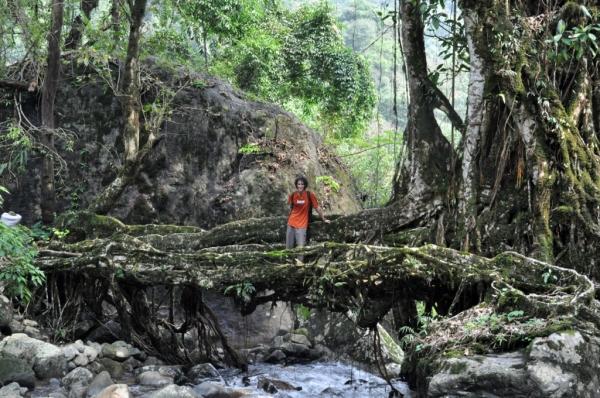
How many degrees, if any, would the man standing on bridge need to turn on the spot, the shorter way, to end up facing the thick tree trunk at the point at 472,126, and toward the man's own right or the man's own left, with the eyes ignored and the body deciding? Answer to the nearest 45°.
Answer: approximately 45° to the man's own left

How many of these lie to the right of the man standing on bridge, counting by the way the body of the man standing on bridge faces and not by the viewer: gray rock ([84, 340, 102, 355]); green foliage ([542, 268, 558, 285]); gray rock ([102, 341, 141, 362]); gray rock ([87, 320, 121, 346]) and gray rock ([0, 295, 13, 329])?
4

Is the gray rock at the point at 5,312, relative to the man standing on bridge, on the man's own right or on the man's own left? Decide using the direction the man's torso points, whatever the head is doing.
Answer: on the man's own right

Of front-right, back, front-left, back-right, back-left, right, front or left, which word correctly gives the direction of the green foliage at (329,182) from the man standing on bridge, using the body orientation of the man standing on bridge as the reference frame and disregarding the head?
back

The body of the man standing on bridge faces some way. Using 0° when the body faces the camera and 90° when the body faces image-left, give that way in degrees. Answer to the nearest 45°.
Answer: approximately 0°

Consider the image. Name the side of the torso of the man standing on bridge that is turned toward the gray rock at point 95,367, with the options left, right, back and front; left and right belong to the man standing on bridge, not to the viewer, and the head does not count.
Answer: right

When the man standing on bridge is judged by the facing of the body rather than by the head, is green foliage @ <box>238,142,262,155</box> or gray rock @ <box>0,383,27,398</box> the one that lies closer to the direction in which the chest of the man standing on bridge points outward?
the gray rock

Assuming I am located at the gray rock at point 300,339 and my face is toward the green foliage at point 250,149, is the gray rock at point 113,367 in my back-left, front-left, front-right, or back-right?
back-left

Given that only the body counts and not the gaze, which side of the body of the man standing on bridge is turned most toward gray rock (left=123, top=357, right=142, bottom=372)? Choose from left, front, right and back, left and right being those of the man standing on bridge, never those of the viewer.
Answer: right

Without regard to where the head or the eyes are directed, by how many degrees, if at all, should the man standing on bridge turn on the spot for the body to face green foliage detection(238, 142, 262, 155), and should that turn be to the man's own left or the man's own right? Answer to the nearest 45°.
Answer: approximately 180°

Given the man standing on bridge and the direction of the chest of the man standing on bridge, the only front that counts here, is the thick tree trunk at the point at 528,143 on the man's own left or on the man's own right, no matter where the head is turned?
on the man's own left

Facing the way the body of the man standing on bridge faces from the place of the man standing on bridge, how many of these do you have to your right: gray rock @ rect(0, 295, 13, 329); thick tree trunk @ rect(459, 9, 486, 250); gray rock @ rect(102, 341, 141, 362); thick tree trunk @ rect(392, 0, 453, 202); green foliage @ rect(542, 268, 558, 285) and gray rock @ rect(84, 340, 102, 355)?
3
